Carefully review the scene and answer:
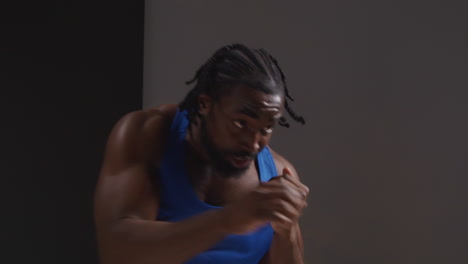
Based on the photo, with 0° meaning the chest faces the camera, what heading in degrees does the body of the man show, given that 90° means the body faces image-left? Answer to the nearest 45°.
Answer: approximately 315°

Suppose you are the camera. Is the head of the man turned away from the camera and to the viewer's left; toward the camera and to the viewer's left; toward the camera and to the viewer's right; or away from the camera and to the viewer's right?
toward the camera and to the viewer's right
